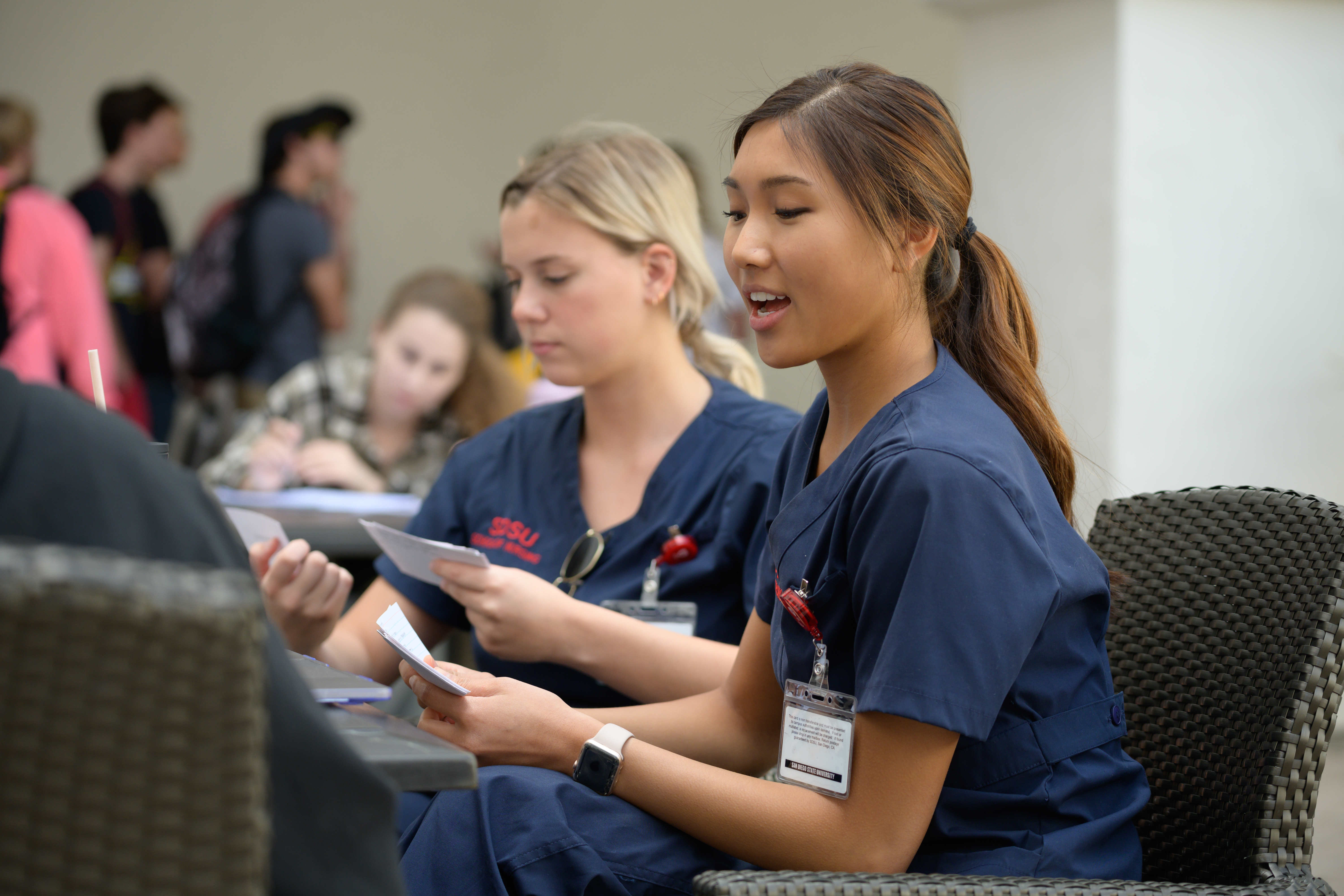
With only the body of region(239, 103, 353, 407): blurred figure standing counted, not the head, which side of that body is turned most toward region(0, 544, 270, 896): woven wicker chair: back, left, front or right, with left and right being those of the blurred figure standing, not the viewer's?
right

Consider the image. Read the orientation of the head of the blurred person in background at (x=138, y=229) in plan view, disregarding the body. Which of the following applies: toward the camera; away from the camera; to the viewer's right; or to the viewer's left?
to the viewer's right

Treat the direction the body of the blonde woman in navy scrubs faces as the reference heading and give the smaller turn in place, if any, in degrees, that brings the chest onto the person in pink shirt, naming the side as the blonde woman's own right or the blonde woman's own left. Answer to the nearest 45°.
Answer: approximately 90° to the blonde woman's own right

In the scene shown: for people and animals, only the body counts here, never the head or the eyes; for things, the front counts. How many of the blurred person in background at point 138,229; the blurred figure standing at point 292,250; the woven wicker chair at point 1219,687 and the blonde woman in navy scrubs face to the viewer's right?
2

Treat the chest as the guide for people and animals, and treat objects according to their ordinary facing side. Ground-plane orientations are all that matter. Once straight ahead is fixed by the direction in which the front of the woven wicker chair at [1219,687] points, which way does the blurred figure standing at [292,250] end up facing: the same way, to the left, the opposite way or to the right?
the opposite way

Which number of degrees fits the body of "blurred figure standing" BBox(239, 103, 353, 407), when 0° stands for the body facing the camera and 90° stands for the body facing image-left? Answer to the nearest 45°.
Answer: approximately 270°

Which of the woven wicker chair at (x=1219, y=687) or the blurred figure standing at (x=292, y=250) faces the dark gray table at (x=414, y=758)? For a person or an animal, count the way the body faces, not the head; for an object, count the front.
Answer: the woven wicker chair

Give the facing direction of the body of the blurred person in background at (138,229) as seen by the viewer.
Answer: to the viewer's right

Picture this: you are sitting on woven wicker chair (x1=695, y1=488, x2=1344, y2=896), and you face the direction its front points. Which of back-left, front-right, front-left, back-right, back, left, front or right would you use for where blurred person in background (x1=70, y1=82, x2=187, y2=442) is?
right

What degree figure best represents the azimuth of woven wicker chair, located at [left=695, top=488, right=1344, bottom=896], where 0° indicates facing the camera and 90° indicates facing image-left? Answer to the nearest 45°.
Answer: approximately 45°

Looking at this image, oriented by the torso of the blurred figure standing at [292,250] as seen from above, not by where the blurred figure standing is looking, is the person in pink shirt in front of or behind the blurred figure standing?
behind

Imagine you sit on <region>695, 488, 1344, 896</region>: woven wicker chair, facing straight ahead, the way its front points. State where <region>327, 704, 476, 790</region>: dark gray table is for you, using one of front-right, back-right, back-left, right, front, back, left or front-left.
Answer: front

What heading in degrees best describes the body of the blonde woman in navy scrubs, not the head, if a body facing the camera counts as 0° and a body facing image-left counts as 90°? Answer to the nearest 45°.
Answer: approximately 45°

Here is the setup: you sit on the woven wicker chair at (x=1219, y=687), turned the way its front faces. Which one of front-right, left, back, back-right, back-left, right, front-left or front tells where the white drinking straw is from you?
front-right

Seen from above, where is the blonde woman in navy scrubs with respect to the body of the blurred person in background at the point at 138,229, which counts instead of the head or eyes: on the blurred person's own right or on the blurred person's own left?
on the blurred person's own right
